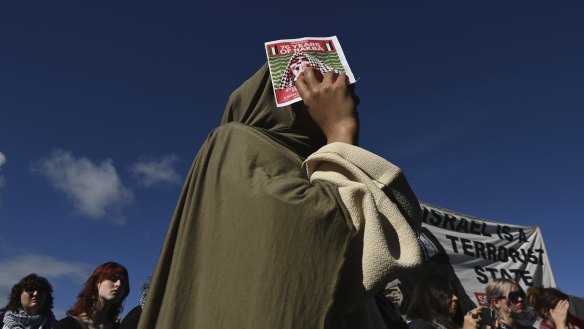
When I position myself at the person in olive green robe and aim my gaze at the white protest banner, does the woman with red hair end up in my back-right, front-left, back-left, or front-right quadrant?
front-left

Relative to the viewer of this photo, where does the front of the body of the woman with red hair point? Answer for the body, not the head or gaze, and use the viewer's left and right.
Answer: facing the viewer and to the right of the viewer

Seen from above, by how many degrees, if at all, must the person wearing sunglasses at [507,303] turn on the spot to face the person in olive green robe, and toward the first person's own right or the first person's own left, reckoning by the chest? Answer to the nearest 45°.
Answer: approximately 45° to the first person's own right

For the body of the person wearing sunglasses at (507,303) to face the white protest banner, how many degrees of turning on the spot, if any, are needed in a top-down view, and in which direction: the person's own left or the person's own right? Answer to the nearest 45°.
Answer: approximately 135° to the person's own left

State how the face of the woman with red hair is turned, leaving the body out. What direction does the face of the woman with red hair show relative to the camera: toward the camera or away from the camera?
toward the camera

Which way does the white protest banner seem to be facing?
toward the camera

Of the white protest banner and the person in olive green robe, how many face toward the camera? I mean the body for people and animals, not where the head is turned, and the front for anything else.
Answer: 1

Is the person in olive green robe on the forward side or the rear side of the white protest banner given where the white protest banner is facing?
on the forward side

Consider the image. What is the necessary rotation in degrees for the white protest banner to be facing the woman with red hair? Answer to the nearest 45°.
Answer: approximately 45° to its right

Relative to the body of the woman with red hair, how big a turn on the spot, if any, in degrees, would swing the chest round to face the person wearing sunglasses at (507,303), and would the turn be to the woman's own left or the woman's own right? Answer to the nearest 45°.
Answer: approximately 45° to the woman's own left

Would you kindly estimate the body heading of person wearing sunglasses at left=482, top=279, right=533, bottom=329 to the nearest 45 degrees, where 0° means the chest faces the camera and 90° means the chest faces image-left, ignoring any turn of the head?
approximately 315°

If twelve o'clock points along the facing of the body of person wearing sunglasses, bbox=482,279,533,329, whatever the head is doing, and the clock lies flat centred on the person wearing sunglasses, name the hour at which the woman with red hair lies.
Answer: The woman with red hair is roughly at 3 o'clock from the person wearing sunglasses.

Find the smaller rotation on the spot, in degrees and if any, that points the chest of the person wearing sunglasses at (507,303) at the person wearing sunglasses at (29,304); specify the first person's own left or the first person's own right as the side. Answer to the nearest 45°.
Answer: approximately 135° to the first person's own right

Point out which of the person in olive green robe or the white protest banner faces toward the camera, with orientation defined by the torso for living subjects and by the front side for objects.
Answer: the white protest banner
